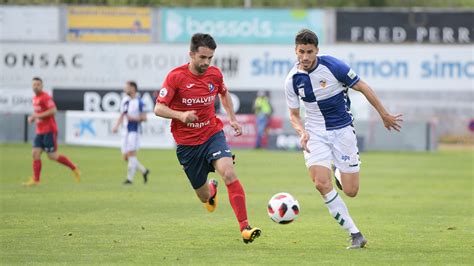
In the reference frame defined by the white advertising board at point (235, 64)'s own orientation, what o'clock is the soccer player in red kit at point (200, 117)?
The soccer player in red kit is roughly at 12 o'clock from the white advertising board.

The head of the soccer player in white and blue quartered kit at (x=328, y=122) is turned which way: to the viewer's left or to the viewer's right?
to the viewer's left

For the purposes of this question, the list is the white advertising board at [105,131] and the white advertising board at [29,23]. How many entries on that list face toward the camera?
2

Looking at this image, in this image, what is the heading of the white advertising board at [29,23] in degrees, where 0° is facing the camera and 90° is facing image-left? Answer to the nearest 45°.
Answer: approximately 0°

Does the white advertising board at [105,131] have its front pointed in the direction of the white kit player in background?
yes

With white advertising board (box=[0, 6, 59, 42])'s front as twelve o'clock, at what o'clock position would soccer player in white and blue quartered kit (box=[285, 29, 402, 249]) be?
The soccer player in white and blue quartered kit is roughly at 12 o'clock from the white advertising board.

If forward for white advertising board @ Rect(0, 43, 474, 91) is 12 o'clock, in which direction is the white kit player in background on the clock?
The white kit player in background is roughly at 12 o'clock from the white advertising board.

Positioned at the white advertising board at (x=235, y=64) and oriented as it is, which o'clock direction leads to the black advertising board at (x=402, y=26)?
The black advertising board is roughly at 9 o'clock from the white advertising board.

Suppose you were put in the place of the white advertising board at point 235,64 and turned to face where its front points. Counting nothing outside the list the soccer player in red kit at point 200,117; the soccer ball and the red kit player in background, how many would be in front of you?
3
